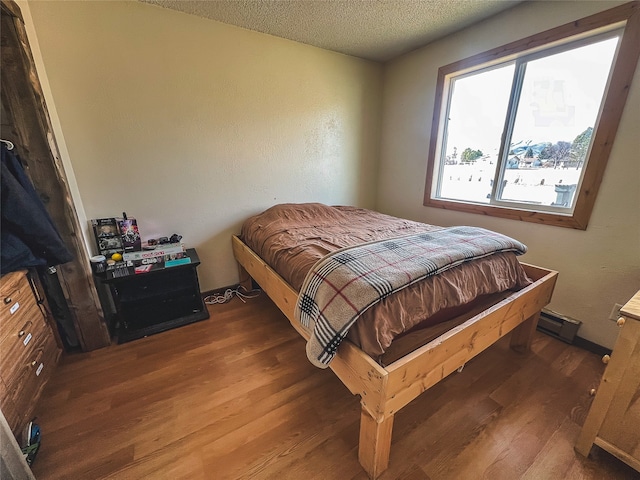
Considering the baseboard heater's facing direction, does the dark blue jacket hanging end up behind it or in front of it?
in front

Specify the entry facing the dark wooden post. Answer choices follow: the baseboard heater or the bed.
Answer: the baseboard heater

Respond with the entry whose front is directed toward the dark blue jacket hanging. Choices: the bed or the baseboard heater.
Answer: the baseboard heater

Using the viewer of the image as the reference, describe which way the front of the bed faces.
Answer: facing the viewer and to the right of the viewer

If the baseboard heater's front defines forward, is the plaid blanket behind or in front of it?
in front

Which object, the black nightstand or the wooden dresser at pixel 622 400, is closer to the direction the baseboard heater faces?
the black nightstand

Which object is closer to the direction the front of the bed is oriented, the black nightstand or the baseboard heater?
the baseboard heater

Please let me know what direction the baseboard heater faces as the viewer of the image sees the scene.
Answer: facing the viewer and to the left of the viewer

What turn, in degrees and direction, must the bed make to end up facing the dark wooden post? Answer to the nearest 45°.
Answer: approximately 135° to its right

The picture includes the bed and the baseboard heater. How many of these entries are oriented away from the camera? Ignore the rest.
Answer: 0

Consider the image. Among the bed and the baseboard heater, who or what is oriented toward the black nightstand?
the baseboard heater

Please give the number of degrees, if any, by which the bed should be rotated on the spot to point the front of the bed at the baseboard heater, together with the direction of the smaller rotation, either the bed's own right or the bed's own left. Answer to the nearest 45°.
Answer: approximately 90° to the bed's own left

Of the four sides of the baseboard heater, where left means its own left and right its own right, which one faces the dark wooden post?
front
